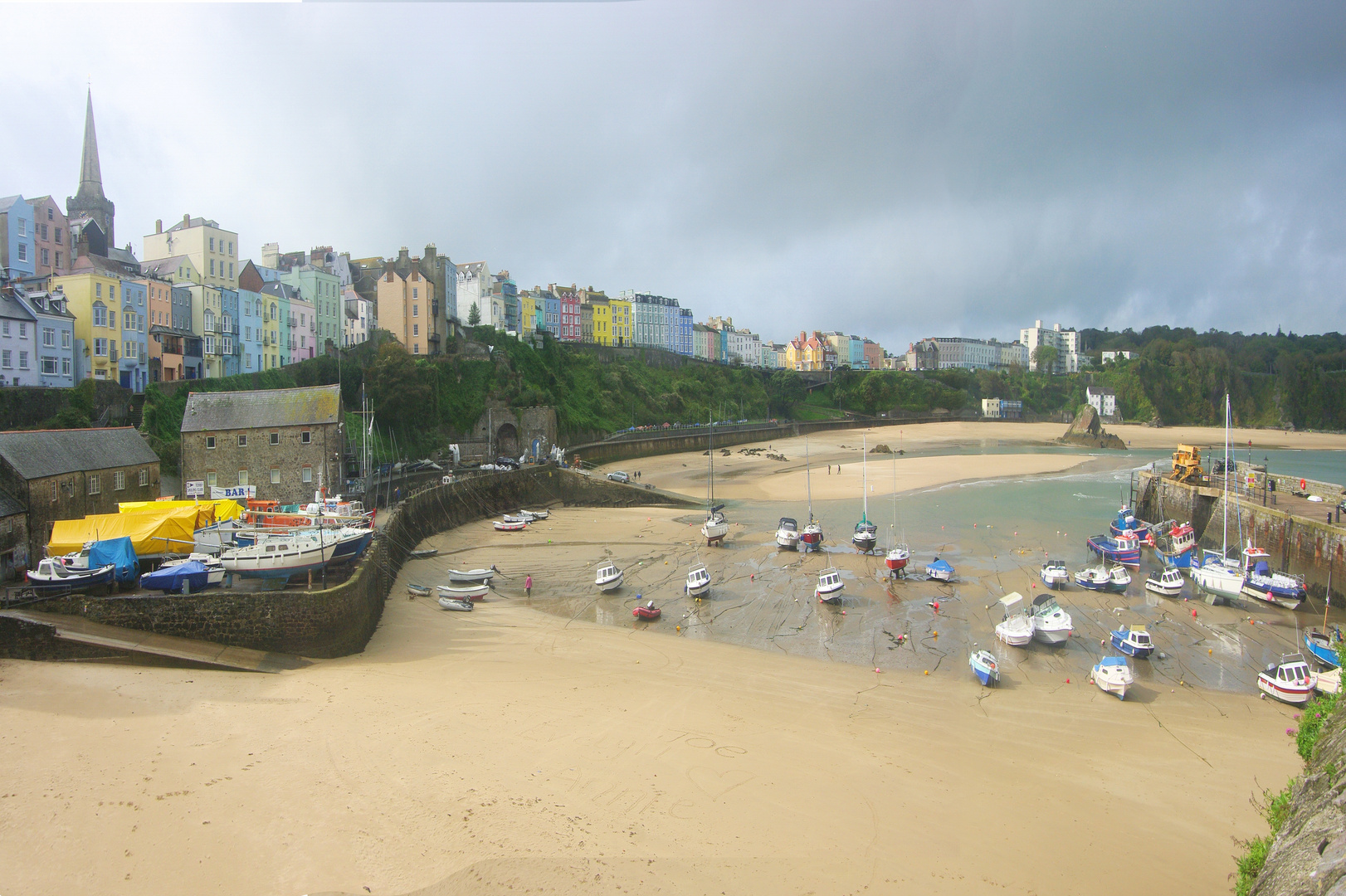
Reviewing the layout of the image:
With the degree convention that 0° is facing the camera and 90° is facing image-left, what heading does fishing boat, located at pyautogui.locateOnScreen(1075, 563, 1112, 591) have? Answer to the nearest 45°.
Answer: approximately 90°

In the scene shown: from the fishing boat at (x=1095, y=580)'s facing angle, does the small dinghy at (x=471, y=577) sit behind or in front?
in front

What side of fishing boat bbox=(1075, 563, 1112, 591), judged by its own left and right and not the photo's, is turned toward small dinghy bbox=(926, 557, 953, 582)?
front

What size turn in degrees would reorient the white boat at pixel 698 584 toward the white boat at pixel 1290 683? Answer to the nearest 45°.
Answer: approximately 45° to its left

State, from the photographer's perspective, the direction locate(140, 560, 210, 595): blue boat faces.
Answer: facing to the left of the viewer

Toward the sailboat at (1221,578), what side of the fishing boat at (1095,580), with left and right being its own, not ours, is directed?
back

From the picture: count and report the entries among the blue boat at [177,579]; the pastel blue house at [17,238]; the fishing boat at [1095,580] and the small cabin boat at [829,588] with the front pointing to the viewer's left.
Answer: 2

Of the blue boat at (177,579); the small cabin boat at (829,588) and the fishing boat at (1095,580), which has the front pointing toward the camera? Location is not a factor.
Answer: the small cabin boat

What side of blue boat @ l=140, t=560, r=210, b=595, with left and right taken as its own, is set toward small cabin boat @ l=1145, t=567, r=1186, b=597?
back

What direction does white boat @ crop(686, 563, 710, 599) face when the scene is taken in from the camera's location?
facing the viewer

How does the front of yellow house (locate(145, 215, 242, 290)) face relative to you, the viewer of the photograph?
facing the viewer and to the right of the viewer

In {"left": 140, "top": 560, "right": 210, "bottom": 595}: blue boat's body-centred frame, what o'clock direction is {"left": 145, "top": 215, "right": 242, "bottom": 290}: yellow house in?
The yellow house is roughly at 3 o'clock from the blue boat.

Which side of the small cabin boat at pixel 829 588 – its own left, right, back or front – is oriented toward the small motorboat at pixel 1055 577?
left
